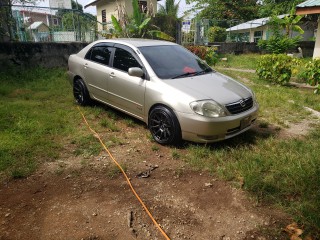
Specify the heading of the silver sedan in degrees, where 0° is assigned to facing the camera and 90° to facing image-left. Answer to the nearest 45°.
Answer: approximately 315°

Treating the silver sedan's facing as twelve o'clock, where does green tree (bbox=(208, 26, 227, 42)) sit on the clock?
The green tree is roughly at 8 o'clock from the silver sedan.

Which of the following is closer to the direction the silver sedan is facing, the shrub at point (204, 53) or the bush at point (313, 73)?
the bush

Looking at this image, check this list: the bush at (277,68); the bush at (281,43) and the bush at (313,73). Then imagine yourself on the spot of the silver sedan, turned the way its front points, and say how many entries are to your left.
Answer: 3

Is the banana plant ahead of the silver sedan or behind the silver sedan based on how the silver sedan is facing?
behind

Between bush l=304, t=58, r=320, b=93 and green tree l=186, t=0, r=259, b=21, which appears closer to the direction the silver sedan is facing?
the bush

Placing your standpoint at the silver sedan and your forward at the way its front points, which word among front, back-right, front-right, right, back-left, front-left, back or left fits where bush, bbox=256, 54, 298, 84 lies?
left

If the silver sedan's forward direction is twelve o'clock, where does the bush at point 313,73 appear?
The bush is roughly at 9 o'clock from the silver sedan.

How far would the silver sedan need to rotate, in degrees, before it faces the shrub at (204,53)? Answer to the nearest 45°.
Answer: approximately 135° to its left

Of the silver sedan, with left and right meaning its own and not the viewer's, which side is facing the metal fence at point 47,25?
back
